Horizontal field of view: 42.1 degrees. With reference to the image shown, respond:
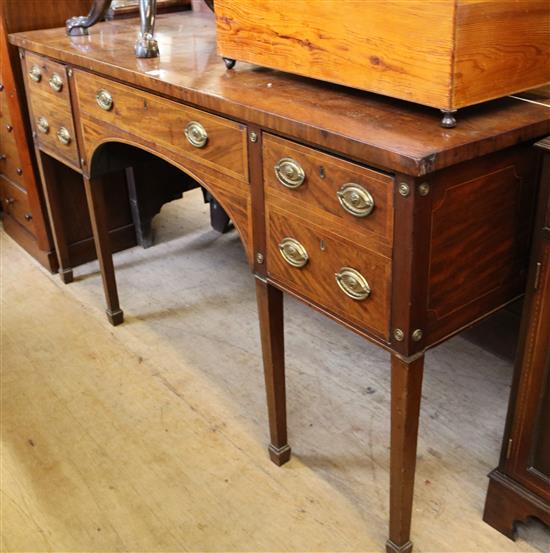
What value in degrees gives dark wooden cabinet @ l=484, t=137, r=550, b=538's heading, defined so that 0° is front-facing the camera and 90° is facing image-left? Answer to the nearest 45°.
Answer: approximately 45°

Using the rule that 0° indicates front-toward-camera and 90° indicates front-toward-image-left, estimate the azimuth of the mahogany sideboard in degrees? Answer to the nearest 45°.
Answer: approximately 45°

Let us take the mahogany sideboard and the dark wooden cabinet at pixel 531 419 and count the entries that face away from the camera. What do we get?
0

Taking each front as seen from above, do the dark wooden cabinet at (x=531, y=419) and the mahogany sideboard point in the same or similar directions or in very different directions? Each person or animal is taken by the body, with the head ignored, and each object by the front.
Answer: same or similar directions
